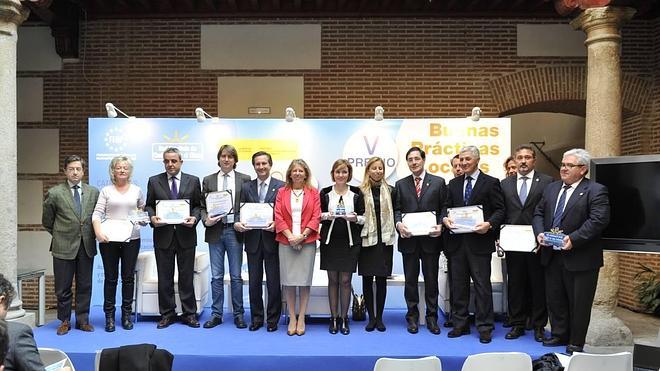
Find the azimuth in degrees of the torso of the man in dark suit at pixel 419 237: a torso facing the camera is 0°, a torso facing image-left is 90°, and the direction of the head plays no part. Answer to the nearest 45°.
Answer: approximately 0°

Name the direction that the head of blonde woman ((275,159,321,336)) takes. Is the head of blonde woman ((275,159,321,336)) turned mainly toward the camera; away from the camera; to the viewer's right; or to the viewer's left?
toward the camera

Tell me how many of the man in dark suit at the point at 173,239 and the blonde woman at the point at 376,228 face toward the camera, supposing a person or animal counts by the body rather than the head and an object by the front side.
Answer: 2

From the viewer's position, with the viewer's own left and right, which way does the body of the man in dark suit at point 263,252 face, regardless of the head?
facing the viewer

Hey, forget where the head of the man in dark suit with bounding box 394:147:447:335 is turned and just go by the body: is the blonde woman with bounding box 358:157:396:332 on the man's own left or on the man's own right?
on the man's own right

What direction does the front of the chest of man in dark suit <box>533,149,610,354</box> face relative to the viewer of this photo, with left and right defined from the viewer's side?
facing the viewer and to the left of the viewer

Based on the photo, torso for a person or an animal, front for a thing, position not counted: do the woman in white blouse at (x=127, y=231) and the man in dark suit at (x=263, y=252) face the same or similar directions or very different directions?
same or similar directions

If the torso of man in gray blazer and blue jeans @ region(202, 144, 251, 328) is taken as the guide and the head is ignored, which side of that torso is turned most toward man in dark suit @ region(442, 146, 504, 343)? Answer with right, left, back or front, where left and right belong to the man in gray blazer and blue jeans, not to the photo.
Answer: left

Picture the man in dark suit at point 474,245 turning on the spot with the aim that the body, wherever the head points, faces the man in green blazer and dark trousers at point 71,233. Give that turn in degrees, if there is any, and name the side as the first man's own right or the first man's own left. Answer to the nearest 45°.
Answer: approximately 45° to the first man's own right

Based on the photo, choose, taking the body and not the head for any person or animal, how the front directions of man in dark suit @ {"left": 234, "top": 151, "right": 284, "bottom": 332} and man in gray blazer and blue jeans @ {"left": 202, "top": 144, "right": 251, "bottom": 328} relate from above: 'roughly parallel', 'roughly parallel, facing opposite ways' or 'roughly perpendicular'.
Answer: roughly parallel

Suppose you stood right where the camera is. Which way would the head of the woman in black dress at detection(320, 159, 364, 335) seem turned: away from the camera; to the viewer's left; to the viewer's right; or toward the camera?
toward the camera

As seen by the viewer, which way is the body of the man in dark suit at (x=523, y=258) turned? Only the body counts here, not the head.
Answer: toward the camera

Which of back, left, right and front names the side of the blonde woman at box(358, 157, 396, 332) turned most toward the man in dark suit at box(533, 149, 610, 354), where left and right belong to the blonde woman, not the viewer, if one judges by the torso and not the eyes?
left

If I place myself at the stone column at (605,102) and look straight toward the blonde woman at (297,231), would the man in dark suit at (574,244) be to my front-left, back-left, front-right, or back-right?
front-left
